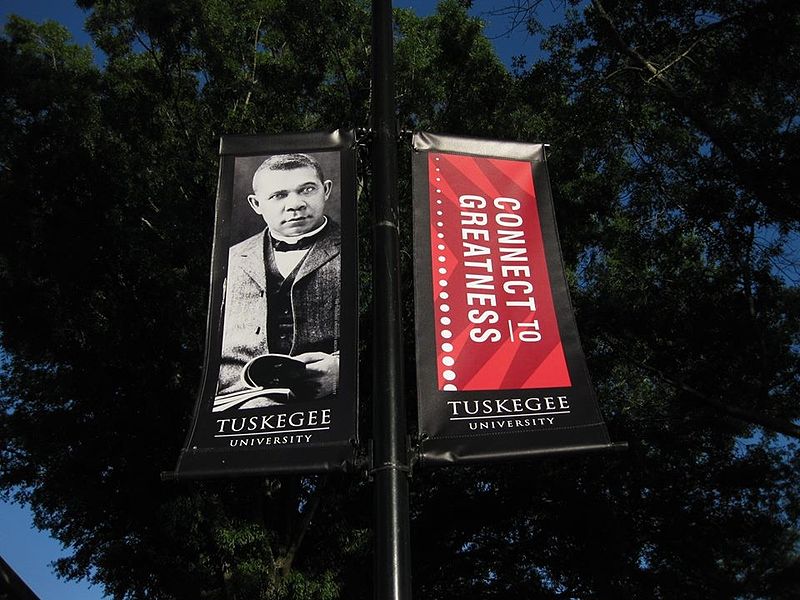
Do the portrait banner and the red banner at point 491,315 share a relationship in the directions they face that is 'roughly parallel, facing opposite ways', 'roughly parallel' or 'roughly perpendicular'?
roughly parallel

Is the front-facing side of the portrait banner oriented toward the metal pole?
no

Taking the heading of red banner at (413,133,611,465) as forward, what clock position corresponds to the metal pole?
The metal pole is roughly at 2 o'clock from the red banner.

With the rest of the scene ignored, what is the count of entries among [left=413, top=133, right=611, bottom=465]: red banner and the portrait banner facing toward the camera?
2

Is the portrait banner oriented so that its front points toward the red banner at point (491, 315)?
no

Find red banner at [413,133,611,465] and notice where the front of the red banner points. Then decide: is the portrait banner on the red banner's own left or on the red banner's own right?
on the red banner's own right

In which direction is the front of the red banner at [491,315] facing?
toward the camera
